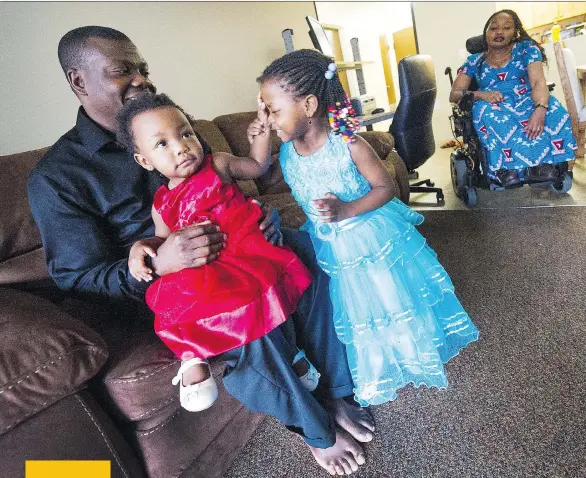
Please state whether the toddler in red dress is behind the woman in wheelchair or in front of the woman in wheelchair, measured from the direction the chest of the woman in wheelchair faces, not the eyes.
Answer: in front

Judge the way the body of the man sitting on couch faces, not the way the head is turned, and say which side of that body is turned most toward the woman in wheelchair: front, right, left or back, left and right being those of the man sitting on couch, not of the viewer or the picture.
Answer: left

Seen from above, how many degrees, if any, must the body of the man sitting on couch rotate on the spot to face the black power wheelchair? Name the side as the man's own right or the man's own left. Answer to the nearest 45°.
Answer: approximately 90° to the man's own left

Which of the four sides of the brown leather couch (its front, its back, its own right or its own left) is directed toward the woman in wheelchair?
left

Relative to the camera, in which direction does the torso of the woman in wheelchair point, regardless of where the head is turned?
toward the camera

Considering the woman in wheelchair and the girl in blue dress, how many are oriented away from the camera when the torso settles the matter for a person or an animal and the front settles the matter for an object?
0

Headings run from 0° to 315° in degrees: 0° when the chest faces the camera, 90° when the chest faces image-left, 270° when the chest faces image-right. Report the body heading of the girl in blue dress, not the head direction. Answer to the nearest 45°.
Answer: approximately 45°

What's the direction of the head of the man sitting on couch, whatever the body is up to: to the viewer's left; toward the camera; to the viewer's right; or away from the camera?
to the viewer's right

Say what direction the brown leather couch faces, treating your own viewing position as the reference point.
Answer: facing the viewer and to the right of the viewer

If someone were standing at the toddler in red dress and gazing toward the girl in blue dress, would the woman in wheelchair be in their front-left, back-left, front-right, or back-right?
front-left

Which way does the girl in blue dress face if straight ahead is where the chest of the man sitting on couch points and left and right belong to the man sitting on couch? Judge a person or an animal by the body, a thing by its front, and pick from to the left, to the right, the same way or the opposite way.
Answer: to the right

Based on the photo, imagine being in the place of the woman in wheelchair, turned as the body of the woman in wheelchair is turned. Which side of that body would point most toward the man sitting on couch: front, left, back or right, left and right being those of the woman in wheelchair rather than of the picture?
front
